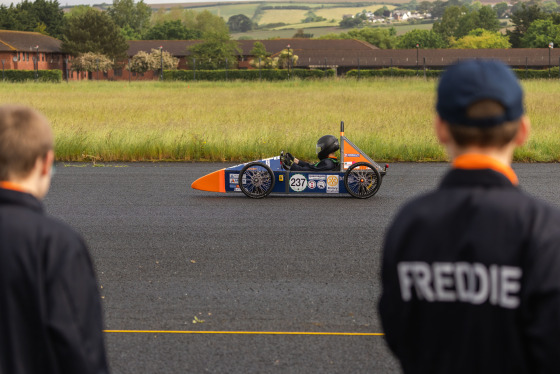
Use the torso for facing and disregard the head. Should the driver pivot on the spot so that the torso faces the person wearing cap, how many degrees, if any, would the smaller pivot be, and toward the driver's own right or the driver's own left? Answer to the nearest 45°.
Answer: approximately 90° to the driver's own left

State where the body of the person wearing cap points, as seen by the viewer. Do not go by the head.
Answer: away from the camera

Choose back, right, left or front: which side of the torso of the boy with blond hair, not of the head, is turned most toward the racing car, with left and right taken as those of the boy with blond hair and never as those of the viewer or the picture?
front

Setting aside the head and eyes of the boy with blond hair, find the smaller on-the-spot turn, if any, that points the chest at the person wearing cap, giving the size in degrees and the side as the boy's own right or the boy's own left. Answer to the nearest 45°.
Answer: approximately 90° to the boy's own right

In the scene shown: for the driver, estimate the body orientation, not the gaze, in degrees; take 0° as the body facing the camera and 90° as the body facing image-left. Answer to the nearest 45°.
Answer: approximately 90°

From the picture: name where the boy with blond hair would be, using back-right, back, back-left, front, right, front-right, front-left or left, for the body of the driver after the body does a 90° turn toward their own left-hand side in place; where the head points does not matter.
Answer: front

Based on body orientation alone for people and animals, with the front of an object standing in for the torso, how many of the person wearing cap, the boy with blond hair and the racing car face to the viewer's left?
1

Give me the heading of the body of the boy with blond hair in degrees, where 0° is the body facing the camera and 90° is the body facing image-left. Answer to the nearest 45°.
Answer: approximately 225°

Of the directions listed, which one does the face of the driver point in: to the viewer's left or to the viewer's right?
to the viewer's left

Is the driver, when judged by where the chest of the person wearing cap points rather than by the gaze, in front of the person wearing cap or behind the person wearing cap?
in front

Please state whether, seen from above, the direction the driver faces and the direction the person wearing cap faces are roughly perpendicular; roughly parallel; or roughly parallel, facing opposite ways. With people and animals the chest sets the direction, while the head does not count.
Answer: roughly perpendicular

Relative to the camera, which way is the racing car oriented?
to the viewer's left

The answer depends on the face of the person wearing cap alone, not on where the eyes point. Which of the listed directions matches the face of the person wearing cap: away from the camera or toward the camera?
away from the camera

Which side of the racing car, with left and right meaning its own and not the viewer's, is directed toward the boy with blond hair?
left
